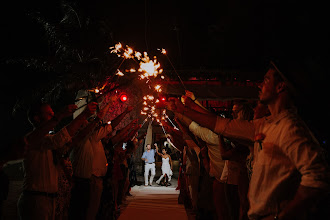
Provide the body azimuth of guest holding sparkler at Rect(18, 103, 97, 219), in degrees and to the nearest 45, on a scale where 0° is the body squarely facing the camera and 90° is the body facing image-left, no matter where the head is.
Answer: approximately 270°

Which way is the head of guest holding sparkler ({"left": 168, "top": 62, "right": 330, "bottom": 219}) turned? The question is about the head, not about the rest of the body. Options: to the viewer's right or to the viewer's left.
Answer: to the viewer's left

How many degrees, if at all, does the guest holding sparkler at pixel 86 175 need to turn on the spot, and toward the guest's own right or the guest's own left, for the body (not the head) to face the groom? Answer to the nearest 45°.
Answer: approximately 90° to the guest's own left

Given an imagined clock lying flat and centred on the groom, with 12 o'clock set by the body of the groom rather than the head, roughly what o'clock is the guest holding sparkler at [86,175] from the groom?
The guest holding sparkler is roughly at 12 o'clock from the groom.

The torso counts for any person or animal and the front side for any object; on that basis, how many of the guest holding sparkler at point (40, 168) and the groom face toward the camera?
1

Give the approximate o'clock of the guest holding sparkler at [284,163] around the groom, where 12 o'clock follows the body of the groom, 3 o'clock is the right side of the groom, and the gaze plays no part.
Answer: The guest holding sparkler is roughly at 12 o'clock from the groom.

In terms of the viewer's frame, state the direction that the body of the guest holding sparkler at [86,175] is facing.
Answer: to the viewer's right

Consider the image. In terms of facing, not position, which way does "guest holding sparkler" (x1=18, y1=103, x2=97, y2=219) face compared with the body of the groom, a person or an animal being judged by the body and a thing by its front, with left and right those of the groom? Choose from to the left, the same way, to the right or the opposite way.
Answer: to the left
